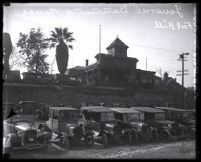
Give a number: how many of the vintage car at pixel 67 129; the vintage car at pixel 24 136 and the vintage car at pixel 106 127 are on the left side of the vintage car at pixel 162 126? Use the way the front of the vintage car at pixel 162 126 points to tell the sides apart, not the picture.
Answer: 0

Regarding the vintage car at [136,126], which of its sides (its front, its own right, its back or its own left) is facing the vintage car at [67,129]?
right

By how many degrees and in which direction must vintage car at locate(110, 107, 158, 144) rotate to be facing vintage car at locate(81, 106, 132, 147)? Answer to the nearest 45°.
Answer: approximately 90° to its right

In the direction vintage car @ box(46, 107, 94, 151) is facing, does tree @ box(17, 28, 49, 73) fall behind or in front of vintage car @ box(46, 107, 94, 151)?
behind

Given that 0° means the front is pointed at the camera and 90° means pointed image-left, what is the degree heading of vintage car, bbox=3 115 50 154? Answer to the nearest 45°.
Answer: approximately 315°

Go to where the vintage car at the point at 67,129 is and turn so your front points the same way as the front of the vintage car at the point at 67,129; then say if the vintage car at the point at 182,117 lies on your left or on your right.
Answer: on your left

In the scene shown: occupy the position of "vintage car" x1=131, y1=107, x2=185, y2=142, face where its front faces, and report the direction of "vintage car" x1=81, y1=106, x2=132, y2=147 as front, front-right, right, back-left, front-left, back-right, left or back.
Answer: right

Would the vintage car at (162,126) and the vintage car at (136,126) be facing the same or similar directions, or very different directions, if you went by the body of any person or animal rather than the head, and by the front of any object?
same or similar directions

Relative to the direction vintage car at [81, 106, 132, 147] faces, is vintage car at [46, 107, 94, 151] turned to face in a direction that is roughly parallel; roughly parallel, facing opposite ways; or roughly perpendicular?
roughly parallel

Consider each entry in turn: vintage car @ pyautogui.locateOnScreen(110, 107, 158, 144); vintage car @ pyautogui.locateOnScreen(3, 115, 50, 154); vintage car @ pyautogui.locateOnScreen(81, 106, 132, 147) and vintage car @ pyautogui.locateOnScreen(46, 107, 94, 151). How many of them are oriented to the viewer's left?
0

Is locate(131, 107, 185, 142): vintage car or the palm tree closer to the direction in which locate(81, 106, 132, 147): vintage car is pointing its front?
the vintage car

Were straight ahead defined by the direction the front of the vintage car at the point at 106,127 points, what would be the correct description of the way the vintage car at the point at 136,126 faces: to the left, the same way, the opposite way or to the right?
the same way

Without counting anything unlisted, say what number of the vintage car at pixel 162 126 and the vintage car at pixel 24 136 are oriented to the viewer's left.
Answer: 0

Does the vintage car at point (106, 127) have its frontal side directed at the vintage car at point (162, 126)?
no

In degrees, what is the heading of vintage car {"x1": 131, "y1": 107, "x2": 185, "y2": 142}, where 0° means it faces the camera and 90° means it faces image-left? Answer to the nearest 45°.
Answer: approximately 315°

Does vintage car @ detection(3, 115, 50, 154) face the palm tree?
no

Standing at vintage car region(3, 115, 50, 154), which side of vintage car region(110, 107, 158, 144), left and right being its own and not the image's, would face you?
right

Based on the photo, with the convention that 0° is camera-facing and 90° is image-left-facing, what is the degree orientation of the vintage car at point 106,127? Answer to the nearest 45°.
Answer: approximately 315°

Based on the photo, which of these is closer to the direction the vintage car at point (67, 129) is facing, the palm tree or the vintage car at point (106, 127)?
the vintage car

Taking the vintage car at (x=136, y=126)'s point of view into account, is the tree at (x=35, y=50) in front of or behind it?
behind
